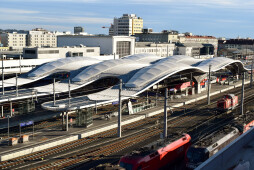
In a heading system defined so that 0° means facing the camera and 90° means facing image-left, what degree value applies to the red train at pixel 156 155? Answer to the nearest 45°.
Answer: approximately 45°

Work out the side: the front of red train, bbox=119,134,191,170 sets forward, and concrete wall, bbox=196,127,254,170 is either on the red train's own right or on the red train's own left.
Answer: on the red train's own left
